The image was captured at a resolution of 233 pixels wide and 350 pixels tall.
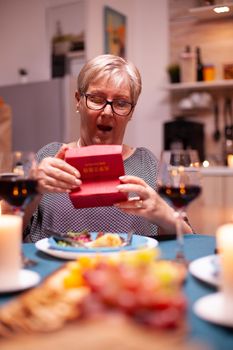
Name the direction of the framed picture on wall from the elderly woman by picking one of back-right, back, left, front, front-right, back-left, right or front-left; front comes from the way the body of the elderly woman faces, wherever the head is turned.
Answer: back

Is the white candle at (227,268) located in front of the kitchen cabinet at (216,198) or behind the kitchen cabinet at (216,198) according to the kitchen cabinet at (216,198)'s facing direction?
in front

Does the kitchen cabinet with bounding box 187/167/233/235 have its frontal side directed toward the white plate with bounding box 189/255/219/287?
yes

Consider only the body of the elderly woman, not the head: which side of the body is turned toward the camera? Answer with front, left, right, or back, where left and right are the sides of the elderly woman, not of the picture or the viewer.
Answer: front

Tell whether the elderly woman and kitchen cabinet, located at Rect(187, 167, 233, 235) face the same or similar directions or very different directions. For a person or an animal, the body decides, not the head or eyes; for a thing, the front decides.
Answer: same or similar directions

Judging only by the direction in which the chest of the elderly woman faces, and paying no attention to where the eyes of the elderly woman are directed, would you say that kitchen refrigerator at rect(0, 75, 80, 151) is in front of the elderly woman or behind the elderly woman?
behind

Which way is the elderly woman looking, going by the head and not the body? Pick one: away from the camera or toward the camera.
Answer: toward the camera

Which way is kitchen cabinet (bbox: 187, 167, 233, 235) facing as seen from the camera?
toward the camera

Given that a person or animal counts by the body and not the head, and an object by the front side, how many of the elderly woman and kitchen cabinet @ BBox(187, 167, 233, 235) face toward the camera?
2

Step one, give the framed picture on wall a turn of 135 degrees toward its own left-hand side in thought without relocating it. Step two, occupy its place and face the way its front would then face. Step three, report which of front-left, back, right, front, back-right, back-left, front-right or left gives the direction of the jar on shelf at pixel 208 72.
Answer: right

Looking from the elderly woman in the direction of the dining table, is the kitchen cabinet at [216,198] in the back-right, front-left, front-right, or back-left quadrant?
back-left

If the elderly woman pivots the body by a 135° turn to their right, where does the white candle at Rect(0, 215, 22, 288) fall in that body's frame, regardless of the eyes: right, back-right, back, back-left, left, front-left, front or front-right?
back-left
